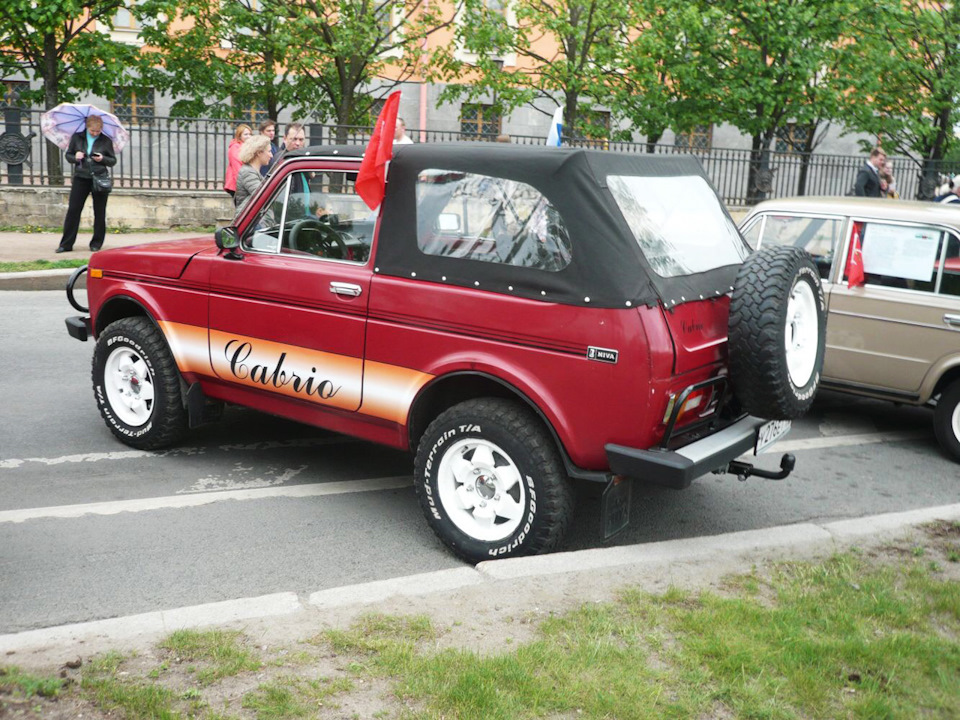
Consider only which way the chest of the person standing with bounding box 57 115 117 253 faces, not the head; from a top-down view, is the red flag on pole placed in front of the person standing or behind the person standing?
in front

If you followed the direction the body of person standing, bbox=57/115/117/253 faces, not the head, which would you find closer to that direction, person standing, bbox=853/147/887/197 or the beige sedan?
the beige sedan

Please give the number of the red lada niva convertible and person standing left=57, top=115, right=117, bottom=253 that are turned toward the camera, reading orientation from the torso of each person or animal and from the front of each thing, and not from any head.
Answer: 1

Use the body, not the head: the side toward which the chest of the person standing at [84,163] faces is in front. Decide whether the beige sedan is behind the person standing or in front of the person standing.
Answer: in front

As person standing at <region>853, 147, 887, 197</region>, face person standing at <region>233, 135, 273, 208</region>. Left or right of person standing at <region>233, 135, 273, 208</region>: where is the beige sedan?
left

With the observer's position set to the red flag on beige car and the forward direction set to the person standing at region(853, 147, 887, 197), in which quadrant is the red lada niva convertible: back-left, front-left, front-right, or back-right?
back-left

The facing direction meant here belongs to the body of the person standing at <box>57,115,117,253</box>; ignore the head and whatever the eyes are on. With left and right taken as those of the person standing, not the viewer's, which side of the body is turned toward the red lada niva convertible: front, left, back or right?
front

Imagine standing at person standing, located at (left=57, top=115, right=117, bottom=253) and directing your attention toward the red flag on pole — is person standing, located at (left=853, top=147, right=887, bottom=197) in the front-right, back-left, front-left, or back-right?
front-left

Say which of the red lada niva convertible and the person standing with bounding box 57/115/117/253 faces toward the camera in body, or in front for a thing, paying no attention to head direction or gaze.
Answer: the person standing

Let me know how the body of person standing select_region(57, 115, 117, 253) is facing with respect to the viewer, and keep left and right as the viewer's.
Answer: facing the viewer

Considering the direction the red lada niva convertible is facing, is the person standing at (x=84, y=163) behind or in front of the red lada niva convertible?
in front

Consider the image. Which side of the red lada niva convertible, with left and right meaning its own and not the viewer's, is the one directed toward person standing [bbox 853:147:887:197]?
right
